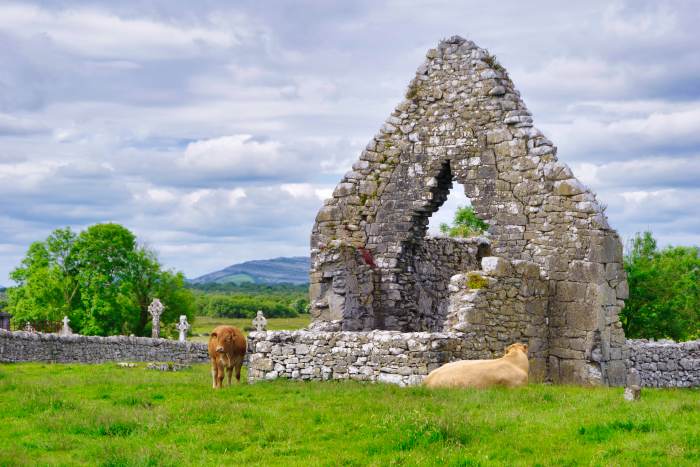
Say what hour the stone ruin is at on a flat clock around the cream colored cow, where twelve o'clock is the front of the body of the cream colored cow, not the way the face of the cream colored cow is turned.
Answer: The stone ruin is roughly at 9 o'clock from the cream colored cow.

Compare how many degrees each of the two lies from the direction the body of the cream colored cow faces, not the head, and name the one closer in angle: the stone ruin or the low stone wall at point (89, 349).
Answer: the stone ruin

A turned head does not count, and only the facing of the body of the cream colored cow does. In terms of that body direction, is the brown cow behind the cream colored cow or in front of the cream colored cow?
behind

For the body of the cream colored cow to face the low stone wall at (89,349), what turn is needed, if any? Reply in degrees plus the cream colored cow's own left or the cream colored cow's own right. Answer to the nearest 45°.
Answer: approximately 135° to the cream colored cow's own left

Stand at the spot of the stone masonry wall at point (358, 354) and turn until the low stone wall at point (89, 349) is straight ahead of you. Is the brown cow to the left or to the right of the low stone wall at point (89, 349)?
left

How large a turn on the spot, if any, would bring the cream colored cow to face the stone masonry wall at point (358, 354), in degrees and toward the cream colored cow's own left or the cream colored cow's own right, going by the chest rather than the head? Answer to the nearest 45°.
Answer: approximately 135° to the cream colored cow's own left

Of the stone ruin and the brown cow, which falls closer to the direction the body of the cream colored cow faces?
the stone ruin

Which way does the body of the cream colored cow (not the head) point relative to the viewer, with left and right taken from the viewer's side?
facing to the right of the viewer
